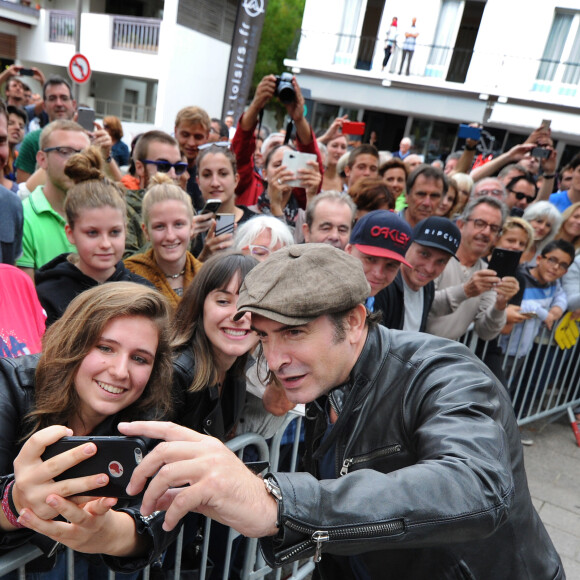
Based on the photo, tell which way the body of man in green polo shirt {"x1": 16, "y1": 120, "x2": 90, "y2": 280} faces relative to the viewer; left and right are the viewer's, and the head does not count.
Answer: facing the viewer and to the right of the viewer

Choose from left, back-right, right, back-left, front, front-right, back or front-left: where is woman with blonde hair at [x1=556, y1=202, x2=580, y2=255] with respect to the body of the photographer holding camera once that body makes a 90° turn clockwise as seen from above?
back

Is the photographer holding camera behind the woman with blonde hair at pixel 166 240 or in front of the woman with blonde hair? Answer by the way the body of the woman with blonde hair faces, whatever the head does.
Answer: behind

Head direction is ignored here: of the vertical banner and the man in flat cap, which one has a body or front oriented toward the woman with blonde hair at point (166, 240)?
the vertical banner

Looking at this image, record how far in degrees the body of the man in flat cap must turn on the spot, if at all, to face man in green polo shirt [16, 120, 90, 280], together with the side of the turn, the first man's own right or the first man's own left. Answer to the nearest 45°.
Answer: approximately 90° to the first man's own right

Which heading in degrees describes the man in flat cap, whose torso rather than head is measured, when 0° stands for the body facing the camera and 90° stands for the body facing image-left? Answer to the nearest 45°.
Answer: approximately 45°

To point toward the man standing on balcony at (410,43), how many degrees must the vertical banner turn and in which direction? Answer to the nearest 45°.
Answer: approximately 135° to its left

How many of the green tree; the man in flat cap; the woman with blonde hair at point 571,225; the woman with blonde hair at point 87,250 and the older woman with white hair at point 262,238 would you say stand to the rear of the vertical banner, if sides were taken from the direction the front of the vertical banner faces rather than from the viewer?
1

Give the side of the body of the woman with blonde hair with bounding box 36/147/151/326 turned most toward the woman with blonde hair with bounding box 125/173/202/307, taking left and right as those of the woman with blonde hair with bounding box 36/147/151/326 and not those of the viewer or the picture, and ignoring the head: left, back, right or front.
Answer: left

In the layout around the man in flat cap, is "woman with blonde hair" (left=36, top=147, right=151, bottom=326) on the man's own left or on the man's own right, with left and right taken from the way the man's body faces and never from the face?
on the man's own right

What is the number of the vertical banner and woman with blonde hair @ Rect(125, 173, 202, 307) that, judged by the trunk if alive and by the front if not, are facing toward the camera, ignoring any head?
2

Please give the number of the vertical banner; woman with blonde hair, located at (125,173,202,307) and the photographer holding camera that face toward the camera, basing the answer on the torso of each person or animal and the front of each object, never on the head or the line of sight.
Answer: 3
